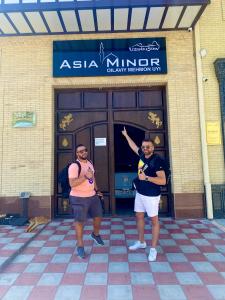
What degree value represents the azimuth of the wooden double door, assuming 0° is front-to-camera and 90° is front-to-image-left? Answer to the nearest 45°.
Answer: approximately 0°

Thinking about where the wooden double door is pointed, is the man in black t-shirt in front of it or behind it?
in front

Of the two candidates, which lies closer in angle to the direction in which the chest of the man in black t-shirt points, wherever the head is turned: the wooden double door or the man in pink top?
the man in pink top

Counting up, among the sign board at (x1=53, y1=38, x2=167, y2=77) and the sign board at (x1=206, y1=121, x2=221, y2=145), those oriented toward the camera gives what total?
2

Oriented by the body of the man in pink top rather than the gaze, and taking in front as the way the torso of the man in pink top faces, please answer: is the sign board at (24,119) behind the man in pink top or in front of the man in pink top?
behind

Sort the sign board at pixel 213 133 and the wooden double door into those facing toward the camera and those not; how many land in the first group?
2

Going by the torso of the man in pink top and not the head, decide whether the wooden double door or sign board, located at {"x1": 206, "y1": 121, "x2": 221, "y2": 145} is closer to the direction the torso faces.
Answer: the sign board

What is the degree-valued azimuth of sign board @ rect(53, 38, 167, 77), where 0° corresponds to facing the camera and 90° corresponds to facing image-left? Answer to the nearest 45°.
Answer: approximately 0°
